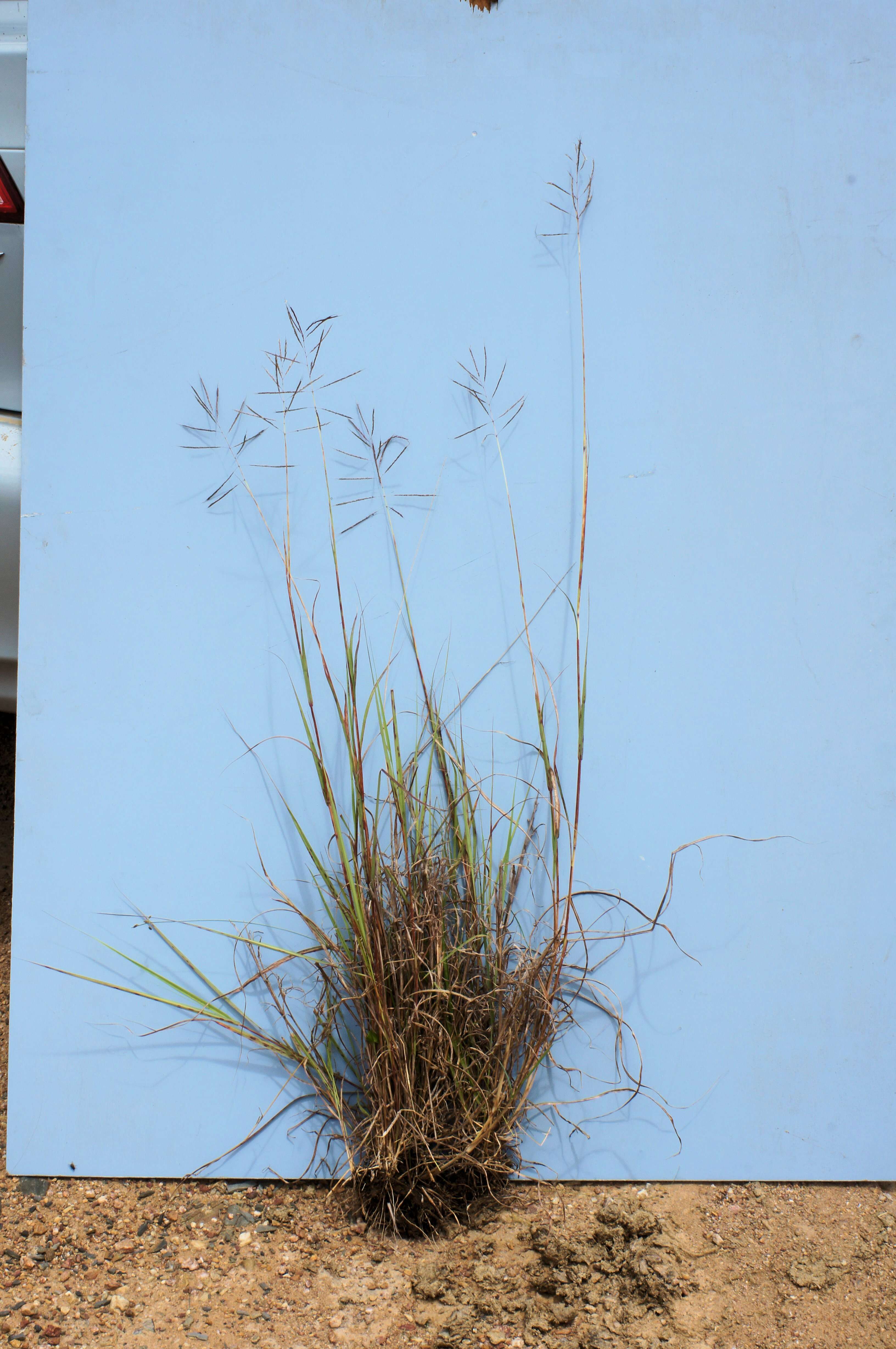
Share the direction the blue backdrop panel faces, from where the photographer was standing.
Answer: facing the viewer
